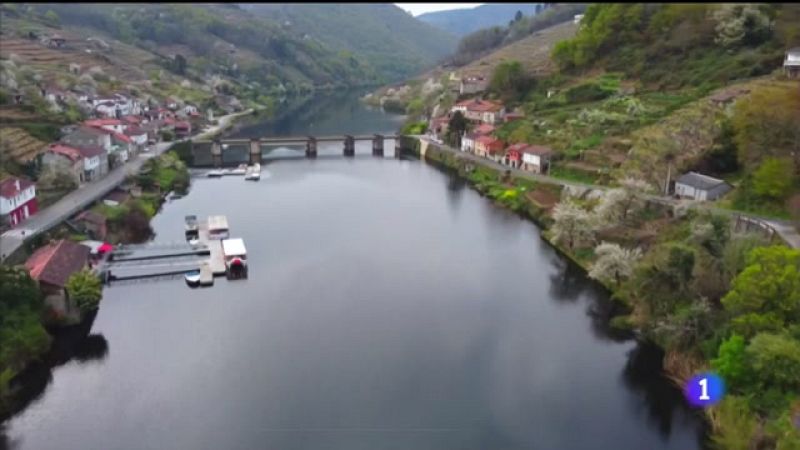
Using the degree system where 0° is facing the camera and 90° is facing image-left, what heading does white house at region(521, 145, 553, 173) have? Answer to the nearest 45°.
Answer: approximately 45°

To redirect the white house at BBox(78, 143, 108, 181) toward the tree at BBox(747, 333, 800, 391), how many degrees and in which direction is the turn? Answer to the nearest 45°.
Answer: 0° — it already faces it

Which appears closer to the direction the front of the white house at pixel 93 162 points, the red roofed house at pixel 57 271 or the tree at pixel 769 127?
the tree

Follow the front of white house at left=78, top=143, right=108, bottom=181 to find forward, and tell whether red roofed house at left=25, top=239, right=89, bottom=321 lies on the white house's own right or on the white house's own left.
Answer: on the white house's own right

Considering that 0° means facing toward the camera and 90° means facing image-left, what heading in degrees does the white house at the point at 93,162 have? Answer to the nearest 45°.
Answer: approximately 315°

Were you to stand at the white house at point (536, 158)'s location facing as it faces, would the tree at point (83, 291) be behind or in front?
in front

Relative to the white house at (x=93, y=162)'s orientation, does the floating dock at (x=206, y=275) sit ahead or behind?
ahead
